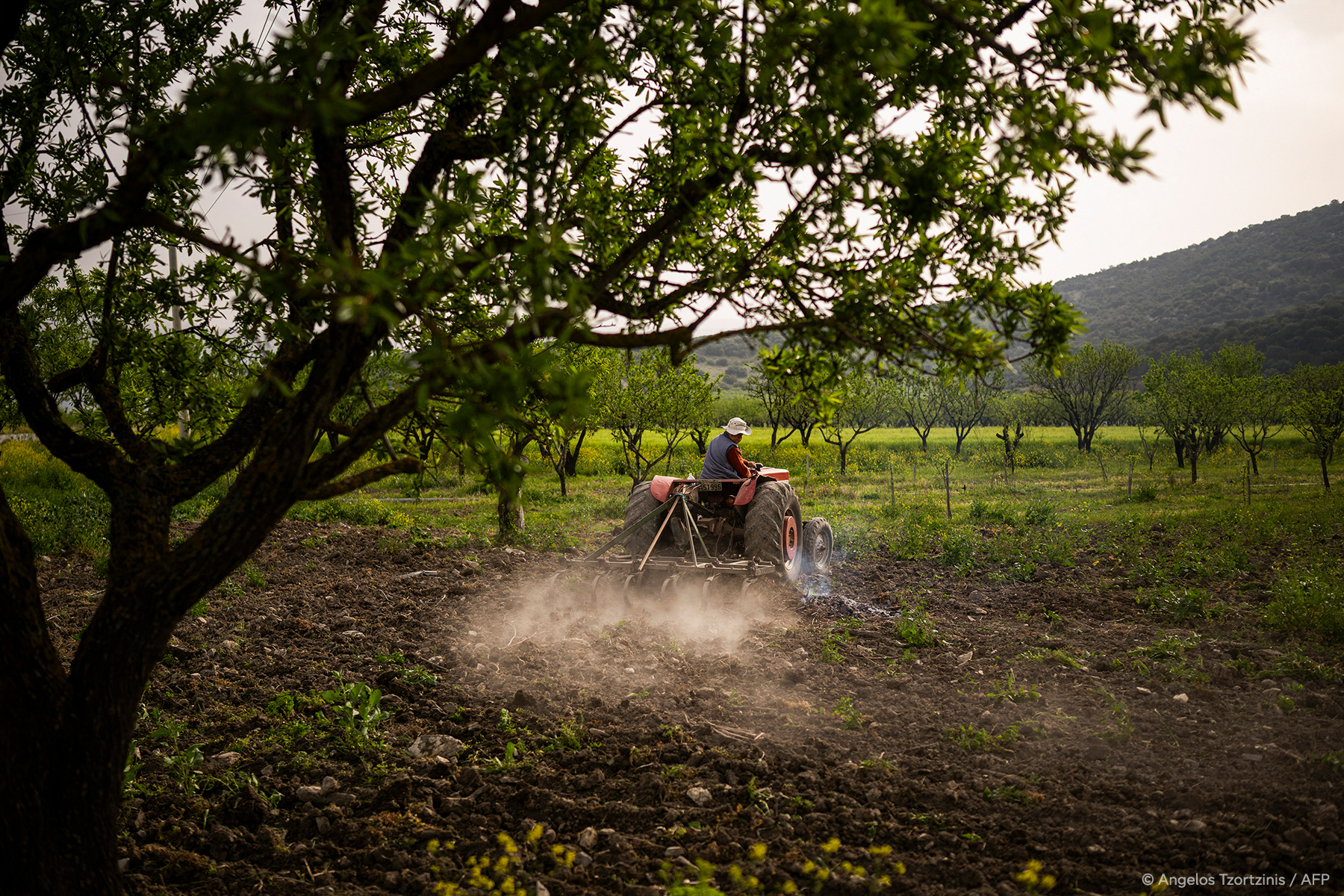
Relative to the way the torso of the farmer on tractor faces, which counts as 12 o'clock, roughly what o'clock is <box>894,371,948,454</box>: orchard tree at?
The orchard tree is roughly at 11 o'clock from the farmer on tractor.

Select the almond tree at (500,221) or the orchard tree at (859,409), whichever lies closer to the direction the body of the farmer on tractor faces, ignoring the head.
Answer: the orchard tree

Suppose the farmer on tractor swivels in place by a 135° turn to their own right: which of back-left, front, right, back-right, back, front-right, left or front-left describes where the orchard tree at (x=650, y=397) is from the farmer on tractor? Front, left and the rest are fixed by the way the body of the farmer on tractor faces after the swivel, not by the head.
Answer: back

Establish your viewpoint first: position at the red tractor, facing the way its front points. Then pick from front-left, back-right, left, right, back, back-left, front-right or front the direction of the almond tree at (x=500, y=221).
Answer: back-right

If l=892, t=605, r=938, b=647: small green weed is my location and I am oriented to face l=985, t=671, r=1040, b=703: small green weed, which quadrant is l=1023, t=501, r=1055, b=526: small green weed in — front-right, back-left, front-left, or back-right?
back-left

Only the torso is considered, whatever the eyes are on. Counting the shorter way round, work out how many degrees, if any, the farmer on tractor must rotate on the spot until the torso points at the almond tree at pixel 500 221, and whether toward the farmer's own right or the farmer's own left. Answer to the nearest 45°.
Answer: approximately 135° to the farmer's own right

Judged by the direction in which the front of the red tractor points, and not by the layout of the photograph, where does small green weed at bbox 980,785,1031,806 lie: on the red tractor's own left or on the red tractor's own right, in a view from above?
on the red tractor's own right

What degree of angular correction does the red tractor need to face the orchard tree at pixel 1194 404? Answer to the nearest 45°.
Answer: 0° — it already faces it

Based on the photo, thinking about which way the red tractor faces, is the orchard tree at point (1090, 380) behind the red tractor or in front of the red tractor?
in front

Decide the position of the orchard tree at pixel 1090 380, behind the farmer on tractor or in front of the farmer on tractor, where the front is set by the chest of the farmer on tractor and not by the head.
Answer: in front

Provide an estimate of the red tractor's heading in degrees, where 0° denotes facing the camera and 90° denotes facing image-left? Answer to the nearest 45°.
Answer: approximately 225°

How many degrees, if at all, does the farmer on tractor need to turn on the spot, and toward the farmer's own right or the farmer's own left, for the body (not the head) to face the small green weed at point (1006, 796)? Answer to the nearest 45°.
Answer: approximately 135° to the farmer's own right

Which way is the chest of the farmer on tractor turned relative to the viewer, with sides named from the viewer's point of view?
facing away from the viewer and to the right of the viewer

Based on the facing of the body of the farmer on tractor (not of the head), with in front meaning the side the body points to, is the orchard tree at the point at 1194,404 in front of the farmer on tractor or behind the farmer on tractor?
in front
